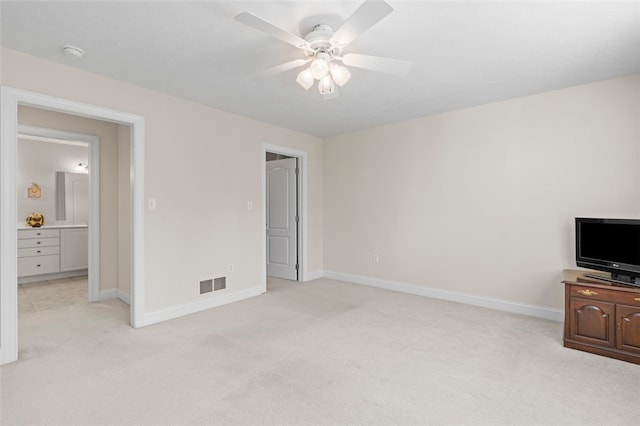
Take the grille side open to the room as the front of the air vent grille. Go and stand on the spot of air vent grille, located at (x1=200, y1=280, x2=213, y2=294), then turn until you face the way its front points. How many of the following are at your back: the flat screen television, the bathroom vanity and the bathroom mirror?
2

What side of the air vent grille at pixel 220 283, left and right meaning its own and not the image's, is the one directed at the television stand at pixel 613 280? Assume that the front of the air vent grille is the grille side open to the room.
front

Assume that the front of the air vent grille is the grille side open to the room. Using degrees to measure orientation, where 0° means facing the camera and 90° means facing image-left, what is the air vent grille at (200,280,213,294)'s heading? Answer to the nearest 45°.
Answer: approximately 315°

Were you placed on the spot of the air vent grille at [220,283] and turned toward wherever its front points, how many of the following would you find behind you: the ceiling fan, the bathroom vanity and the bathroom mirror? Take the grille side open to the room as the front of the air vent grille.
2

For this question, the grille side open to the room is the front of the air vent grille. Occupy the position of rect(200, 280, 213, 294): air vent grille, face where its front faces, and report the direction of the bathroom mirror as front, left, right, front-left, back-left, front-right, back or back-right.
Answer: back

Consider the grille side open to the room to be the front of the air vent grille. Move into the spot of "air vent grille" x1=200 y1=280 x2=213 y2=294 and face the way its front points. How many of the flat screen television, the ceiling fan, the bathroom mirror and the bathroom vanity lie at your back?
2

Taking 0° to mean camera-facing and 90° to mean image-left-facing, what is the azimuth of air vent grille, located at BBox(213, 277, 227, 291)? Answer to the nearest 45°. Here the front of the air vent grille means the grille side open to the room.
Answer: approximately 315°

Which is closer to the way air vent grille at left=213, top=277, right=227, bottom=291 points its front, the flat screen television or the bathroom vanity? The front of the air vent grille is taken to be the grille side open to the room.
the flat screen television

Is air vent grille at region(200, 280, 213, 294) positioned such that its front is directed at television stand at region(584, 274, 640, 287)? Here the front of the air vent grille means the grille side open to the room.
yes

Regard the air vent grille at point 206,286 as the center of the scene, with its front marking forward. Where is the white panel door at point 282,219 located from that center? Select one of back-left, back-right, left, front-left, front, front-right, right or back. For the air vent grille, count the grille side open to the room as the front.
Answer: left

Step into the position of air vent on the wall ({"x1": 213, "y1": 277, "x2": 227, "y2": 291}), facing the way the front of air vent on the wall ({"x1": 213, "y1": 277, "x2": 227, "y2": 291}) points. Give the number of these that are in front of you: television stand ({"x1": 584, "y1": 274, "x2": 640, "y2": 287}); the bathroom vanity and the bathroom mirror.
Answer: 1

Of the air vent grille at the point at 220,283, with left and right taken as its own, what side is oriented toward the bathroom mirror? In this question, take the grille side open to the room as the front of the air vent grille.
back
